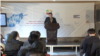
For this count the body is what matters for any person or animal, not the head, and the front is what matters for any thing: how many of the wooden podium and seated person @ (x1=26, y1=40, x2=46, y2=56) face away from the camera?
1

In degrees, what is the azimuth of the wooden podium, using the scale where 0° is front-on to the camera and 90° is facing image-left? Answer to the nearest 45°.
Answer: approximately 0°

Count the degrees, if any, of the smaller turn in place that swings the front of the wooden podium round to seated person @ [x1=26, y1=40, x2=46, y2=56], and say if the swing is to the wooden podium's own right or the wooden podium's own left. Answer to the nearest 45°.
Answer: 0° — it already faces them

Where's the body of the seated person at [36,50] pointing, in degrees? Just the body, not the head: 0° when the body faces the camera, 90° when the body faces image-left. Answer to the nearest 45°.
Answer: approximately 180°

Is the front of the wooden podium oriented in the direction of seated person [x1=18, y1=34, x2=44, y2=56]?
yes

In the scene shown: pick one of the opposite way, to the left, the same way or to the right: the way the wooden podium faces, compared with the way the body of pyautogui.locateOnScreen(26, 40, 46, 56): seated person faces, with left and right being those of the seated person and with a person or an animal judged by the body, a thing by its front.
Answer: the opposite way
